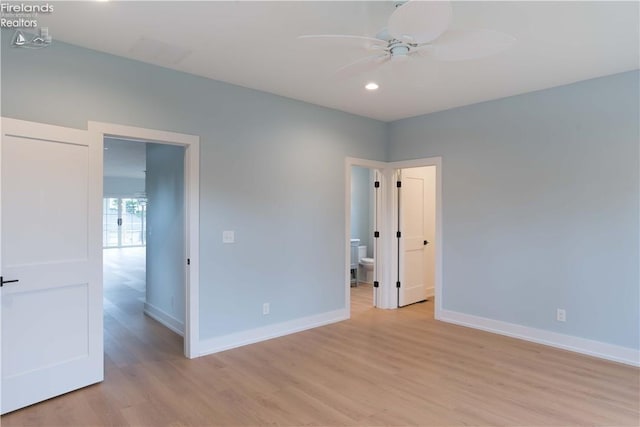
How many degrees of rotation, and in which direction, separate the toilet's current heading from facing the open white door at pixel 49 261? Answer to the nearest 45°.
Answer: approximately 90° to its right

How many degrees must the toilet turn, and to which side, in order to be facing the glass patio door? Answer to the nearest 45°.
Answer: approximately 180°

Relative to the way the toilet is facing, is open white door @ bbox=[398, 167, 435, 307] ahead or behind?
ahead

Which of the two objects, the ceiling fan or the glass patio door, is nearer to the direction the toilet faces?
the ceiling fan

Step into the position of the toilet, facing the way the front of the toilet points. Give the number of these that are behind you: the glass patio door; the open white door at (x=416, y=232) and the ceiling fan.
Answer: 1

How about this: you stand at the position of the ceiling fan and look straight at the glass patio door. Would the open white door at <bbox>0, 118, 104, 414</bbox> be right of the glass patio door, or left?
left

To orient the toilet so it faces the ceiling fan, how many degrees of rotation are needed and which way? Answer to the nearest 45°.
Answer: approximately 45° to its right

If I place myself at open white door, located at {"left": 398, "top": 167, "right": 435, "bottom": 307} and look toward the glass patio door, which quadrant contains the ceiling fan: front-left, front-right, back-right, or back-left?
back-left

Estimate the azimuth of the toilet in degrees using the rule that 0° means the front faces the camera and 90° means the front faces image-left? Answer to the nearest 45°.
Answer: approximately 315°
